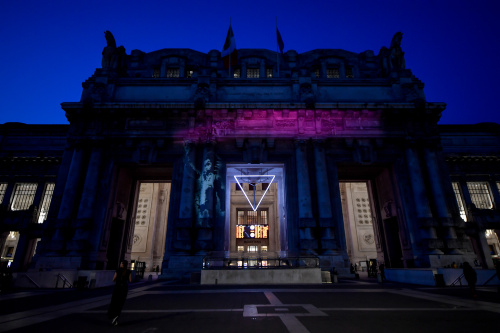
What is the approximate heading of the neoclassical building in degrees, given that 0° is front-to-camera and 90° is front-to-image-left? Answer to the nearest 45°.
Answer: approximately 0°
